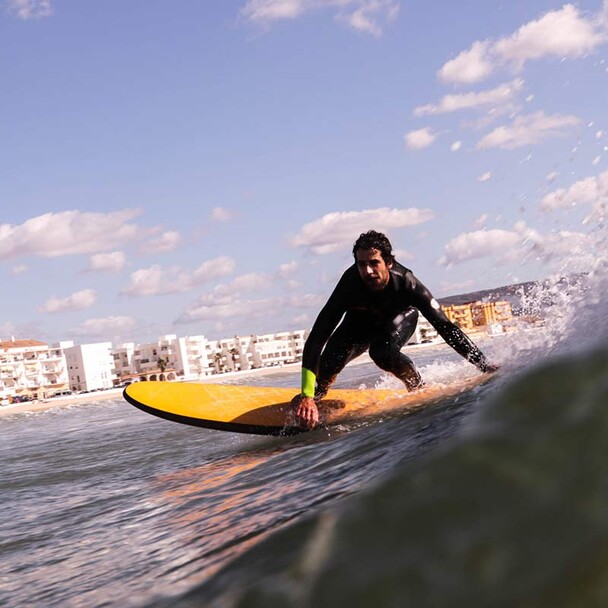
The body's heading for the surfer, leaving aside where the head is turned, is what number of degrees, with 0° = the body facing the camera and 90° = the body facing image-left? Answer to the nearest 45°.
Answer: approximately 0°

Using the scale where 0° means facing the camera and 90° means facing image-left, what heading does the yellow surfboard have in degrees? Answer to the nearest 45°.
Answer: approximately 90°
